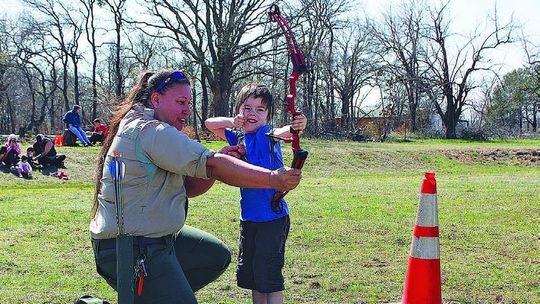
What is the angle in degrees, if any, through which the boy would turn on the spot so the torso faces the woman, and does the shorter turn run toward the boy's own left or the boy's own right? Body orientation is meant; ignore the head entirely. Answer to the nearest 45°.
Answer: approximately 45° to the boy's own right

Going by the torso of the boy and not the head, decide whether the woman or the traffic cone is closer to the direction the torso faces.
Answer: the woman

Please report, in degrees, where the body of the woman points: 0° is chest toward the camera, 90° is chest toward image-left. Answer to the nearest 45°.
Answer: approximately 270°

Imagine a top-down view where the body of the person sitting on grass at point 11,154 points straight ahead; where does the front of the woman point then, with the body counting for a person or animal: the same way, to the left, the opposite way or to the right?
to the left

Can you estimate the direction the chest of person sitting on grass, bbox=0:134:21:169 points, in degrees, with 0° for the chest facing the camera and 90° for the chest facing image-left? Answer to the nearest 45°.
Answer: approximately 0°

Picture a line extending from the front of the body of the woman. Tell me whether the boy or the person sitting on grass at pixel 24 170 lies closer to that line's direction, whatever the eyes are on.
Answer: the boy
